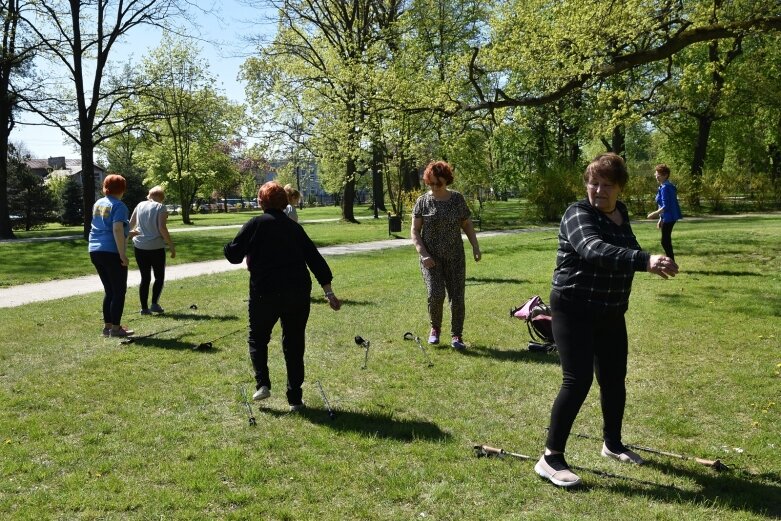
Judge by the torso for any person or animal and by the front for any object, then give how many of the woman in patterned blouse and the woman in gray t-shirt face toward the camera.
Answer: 1

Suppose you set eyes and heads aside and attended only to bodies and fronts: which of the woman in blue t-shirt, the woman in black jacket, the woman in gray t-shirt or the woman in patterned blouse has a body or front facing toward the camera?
the woman in patterned blouse

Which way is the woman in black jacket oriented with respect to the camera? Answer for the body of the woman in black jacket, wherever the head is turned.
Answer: away from the camera

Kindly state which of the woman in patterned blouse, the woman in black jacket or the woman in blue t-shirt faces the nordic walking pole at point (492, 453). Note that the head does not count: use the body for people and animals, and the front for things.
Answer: the woman in patterned blouse

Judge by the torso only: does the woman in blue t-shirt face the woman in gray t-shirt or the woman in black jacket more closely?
the woman in gray t-shirt

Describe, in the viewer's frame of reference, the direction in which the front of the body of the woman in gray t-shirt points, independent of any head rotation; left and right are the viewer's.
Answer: facing away from the viewer and to the right of the viewer

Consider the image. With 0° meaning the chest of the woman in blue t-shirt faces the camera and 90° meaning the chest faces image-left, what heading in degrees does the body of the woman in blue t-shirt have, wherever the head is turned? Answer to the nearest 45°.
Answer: approximately 225°

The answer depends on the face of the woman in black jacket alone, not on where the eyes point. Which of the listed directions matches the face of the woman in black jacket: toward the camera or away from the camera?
away from the camera

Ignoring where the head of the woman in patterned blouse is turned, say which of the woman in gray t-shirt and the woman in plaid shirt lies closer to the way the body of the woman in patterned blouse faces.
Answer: the woman in plaid shirt

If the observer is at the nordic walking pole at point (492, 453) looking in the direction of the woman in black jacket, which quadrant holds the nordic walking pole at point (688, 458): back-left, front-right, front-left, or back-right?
back-right

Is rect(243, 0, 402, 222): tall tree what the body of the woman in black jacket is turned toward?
yes

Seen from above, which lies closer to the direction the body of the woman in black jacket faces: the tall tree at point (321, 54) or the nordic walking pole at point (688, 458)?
the tall tree

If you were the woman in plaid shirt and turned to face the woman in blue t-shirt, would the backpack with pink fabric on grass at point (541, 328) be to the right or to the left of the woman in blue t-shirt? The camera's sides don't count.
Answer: right

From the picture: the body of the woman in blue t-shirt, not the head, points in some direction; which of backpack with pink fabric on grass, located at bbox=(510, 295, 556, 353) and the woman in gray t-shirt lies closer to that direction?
the woman in gray t-shirt

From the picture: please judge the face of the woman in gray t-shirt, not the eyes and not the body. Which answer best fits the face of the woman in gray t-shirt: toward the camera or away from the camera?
away from the camera

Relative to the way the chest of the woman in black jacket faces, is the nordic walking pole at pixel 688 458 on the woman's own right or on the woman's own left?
on the woman's own right
